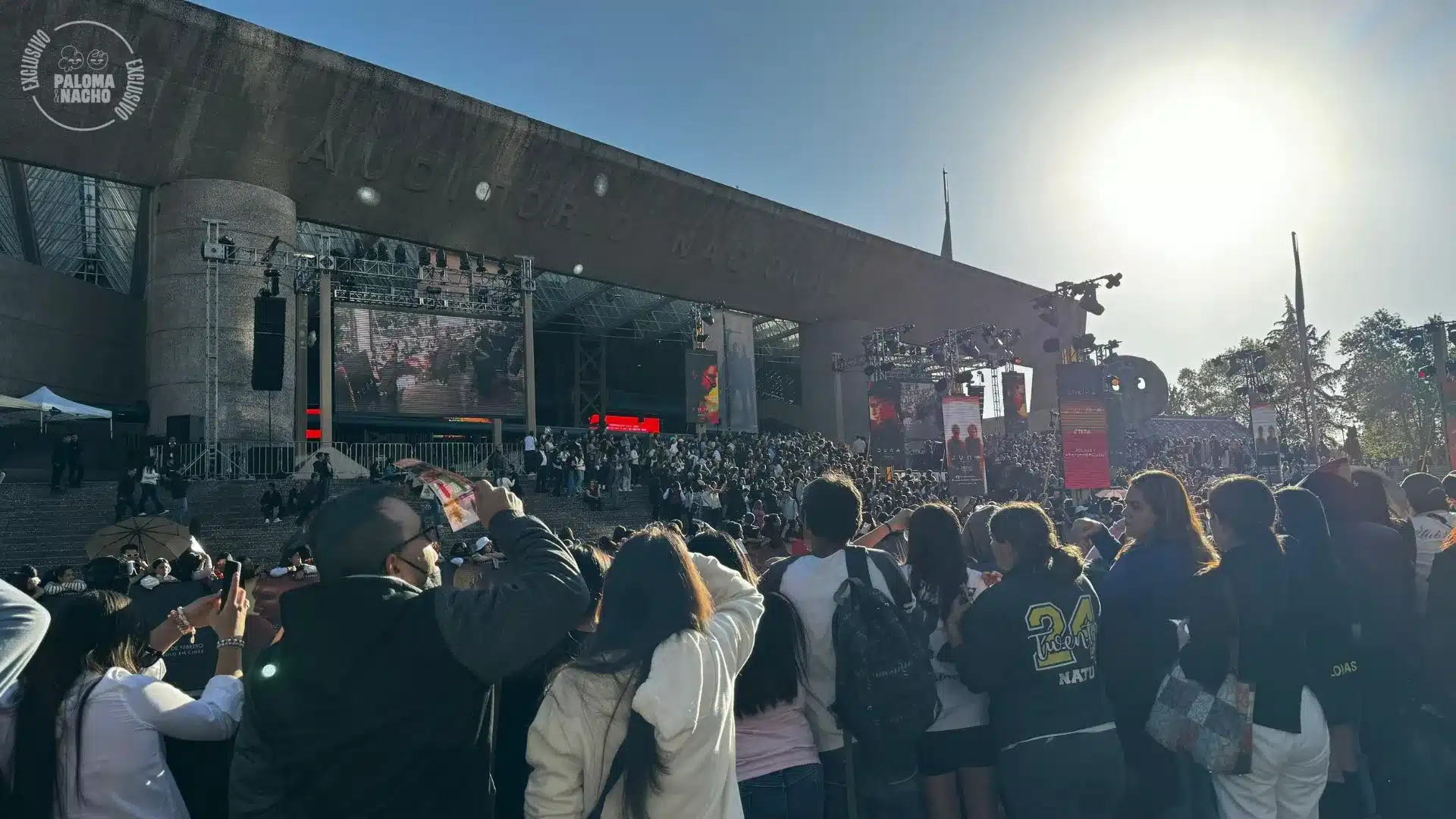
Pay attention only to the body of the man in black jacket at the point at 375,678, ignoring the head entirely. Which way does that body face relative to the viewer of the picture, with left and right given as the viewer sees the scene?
facing away from the viewer and to the right of the viewer

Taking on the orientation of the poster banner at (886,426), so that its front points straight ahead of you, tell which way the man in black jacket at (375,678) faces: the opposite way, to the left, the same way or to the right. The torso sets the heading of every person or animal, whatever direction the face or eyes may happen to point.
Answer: the opposite way

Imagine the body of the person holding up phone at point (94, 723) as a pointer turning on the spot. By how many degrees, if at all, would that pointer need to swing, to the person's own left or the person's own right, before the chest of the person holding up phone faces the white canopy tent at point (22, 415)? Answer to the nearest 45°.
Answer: approximately 45° to the person's own left

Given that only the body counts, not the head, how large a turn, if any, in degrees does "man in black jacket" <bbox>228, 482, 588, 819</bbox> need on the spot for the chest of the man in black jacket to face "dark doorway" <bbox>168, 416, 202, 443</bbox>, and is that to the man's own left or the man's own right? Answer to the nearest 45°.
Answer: approximately 45° to the man's own left

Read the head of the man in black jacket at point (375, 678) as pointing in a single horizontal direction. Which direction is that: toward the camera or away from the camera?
away from the camera

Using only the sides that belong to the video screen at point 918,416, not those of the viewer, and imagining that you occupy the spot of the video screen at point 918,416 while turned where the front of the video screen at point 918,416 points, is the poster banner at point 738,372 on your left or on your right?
on your right

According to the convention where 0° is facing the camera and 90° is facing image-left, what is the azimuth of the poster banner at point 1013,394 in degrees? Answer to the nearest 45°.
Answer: approximately 0°

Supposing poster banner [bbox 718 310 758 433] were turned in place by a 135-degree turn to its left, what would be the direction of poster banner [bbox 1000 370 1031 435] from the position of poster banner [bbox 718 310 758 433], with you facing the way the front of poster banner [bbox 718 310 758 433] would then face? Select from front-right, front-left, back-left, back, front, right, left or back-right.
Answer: front-right
